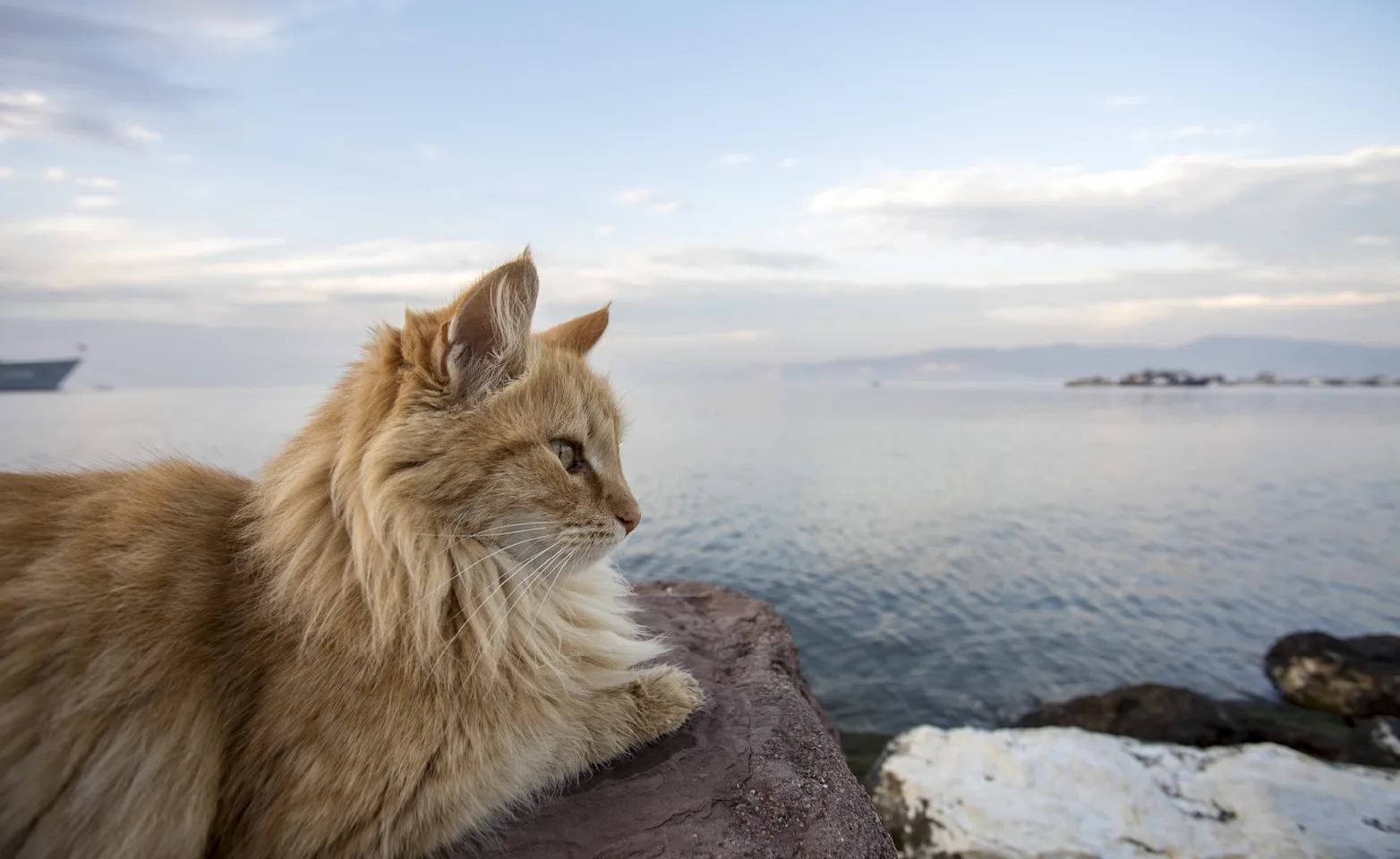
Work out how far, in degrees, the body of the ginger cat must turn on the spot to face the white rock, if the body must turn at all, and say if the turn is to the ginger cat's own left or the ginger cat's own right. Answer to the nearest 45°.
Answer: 0° — it already faces it

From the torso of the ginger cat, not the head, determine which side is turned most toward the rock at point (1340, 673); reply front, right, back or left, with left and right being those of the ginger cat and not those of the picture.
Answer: front

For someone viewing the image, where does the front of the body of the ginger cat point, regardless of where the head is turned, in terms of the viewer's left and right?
facing to the right of the viewer

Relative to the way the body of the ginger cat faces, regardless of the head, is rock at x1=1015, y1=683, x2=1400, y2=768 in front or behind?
in front
